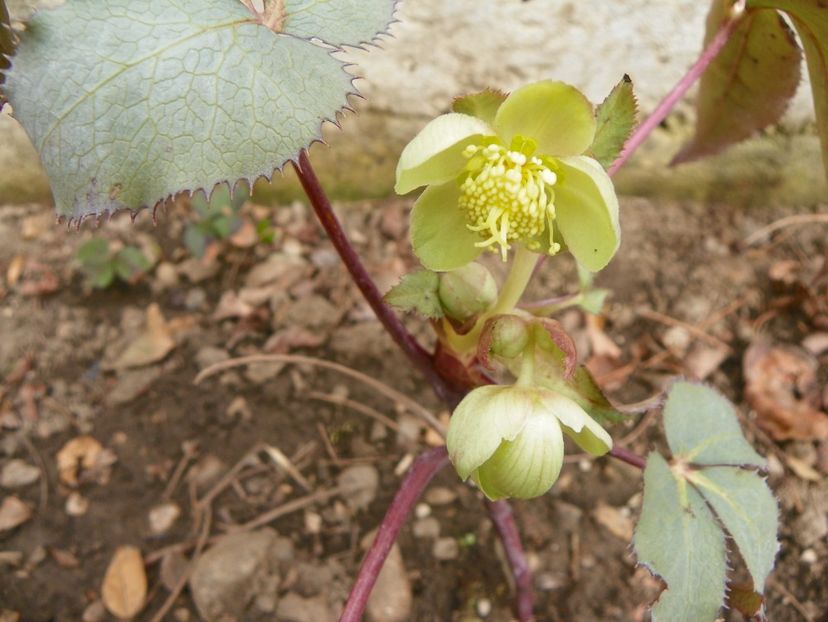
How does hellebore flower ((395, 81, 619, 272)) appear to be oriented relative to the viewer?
toward the camera

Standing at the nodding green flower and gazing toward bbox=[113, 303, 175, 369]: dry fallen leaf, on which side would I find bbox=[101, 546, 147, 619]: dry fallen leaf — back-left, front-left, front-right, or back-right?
front-left
